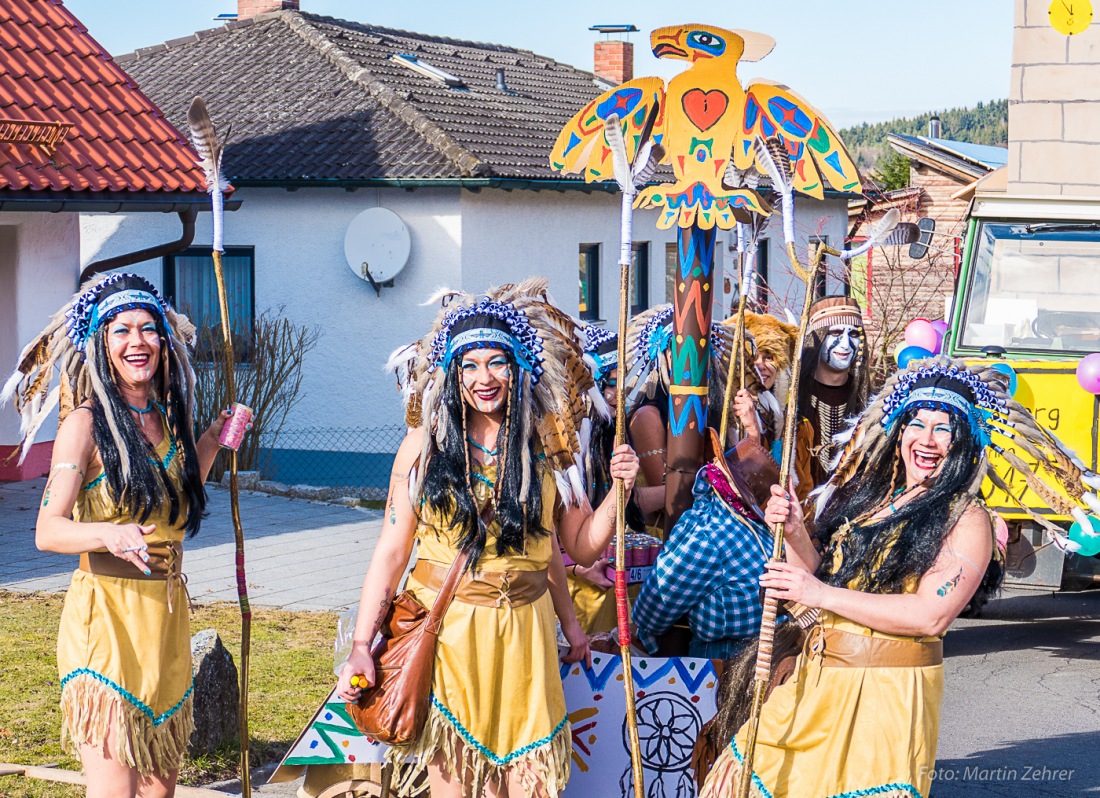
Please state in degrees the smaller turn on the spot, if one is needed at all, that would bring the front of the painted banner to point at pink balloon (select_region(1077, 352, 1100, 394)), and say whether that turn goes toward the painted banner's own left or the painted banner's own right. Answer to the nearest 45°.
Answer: approximately 135° to the painted banner's own left

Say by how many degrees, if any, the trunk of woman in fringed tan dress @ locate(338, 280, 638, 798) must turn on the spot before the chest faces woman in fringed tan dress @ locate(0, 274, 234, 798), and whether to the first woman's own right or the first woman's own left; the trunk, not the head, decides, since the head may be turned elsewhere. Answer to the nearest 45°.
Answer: approximately 90° to the first woman's own right

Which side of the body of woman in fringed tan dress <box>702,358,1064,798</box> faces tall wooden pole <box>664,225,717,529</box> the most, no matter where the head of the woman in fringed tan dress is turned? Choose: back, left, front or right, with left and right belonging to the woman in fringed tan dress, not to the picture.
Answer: right

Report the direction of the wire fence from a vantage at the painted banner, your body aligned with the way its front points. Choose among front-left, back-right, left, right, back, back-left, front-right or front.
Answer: back

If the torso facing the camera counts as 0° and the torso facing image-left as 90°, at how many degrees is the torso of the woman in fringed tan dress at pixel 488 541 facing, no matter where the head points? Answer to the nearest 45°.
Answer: approximately 0°

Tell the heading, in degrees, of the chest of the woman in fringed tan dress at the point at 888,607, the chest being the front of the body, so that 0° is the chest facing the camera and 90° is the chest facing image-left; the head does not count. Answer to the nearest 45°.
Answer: approximately 45°

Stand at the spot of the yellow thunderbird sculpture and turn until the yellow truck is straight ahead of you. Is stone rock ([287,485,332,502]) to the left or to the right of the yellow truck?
left
